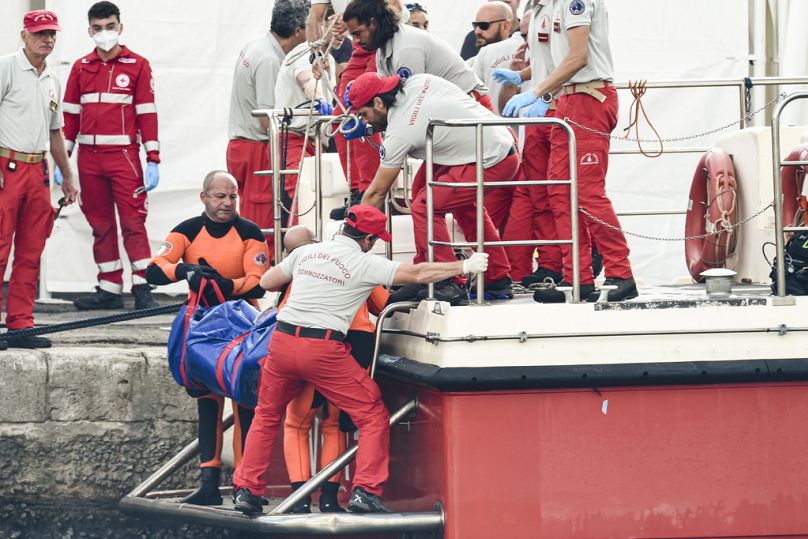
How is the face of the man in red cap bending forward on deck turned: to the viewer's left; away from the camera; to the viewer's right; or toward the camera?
to the viewer's left

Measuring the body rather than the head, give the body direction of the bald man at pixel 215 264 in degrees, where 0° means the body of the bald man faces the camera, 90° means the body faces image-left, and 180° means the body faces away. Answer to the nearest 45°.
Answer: approximately 0°

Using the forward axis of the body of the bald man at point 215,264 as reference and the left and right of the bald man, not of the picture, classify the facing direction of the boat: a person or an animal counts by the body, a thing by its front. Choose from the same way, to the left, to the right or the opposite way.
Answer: to the left

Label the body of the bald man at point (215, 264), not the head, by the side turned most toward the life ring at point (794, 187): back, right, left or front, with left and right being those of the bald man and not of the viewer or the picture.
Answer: left

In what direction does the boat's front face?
to the viewer's right

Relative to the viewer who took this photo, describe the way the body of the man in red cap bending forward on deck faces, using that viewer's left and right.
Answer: facing to the left of the viewer

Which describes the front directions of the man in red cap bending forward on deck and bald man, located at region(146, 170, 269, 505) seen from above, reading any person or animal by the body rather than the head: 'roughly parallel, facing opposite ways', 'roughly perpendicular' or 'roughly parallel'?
roughly perpendicular
